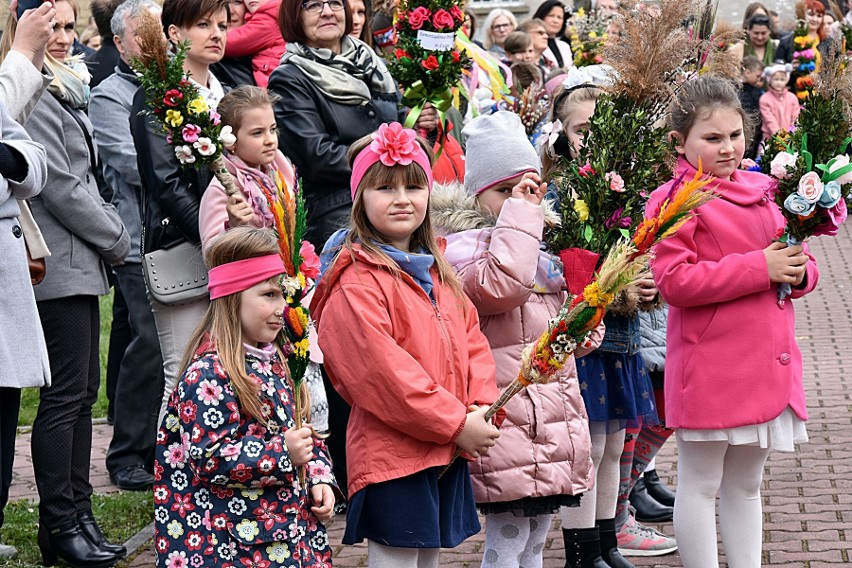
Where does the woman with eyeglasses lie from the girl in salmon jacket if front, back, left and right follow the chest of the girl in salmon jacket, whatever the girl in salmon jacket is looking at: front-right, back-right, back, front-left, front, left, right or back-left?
back-left

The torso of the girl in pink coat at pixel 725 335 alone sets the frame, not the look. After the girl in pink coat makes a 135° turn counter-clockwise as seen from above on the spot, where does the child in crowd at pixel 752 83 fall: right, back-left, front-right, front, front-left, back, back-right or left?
front

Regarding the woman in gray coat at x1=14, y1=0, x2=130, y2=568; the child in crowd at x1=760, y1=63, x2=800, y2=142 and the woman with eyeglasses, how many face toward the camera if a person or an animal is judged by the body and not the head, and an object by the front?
2

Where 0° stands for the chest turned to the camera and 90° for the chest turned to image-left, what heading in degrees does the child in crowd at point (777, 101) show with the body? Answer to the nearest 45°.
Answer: approximately 0°

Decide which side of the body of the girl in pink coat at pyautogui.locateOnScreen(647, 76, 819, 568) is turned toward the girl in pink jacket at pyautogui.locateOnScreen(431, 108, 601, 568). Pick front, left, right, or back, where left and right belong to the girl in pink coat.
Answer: right
